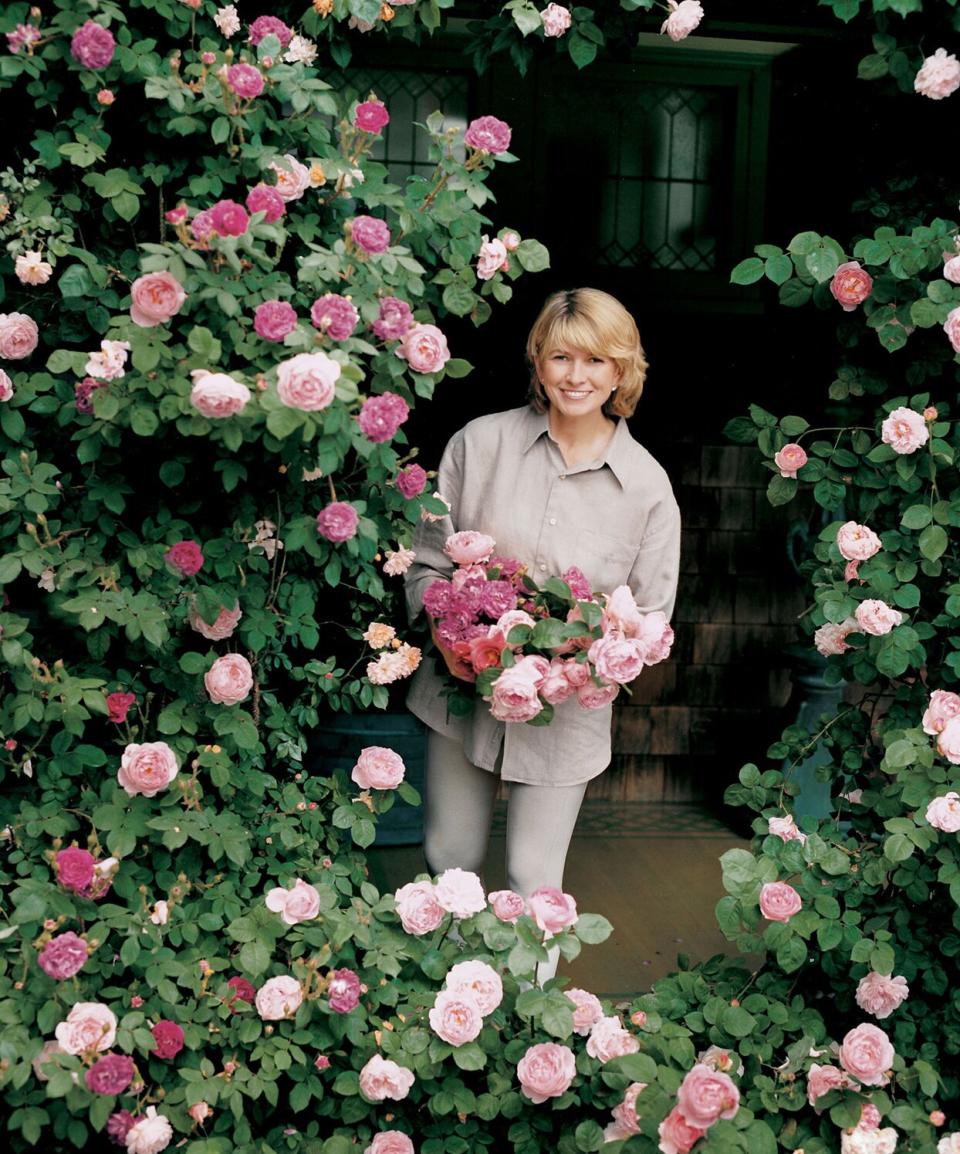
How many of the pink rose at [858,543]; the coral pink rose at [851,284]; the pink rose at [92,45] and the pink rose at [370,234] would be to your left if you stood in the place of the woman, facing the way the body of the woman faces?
2

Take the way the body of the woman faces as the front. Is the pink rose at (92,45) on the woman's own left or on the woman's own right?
on the woman's own right

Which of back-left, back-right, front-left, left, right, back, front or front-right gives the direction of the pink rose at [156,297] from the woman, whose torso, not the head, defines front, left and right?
front-right

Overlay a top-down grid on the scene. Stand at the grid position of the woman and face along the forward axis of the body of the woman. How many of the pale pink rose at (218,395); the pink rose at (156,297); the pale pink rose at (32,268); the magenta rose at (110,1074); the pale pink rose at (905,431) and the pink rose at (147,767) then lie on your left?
1

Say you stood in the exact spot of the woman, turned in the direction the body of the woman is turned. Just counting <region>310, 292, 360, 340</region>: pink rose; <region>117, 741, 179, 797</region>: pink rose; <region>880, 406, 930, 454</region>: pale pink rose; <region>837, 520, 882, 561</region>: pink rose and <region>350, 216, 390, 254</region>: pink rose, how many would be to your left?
2

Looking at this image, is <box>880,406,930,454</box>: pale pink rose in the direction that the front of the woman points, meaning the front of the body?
no

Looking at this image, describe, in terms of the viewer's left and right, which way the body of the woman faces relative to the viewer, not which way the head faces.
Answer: facing the viewer

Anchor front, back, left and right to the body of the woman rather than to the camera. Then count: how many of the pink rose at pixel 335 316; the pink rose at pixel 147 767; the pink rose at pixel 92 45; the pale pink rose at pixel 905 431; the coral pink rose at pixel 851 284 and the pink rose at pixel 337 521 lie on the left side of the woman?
2

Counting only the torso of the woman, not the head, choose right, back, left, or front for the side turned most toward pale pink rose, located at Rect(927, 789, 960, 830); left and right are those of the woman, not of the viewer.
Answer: left

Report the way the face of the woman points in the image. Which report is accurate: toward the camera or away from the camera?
toward the camera
